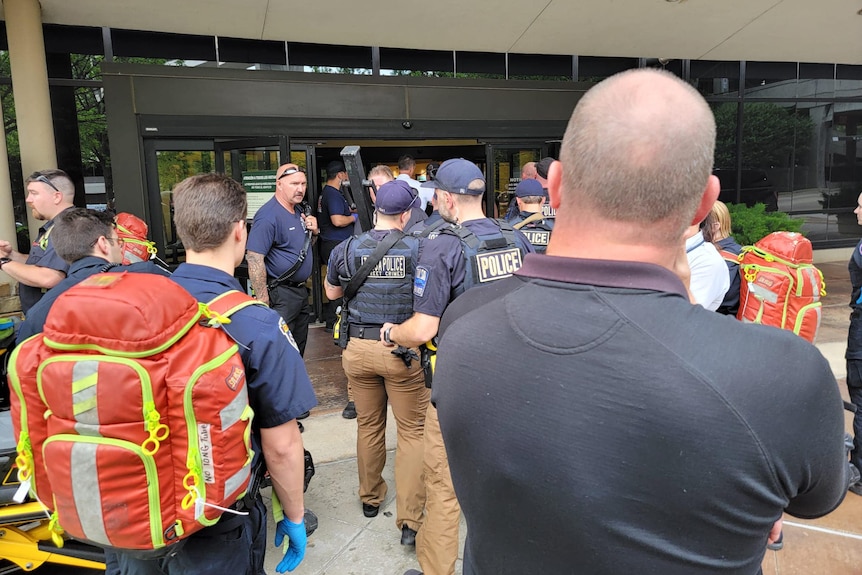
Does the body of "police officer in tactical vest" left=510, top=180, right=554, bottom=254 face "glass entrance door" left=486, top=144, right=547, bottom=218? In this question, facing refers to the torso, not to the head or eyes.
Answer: yes

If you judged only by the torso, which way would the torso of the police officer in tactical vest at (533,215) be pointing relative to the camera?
away from the camera

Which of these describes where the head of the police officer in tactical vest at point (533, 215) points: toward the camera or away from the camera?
away from the camera

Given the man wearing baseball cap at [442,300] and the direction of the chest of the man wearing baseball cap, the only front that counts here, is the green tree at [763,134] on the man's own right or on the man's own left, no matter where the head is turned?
on the man's own right

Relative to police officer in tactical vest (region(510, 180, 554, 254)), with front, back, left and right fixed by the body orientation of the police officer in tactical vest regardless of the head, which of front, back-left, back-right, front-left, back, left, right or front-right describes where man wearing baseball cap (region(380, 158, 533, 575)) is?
back

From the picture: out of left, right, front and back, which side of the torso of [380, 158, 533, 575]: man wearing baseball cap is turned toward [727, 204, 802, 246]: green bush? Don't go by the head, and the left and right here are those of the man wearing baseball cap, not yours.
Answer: right

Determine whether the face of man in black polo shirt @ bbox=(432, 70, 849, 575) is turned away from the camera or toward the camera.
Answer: away from the camera

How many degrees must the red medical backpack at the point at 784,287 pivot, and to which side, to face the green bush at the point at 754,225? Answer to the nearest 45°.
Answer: approximately 135° to its right

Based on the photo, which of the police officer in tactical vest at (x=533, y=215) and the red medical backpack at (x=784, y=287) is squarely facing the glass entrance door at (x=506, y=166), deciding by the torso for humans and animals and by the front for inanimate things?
the police officer in tactical vest

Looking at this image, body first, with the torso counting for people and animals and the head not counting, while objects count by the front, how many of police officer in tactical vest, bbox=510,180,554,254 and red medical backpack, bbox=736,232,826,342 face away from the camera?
1

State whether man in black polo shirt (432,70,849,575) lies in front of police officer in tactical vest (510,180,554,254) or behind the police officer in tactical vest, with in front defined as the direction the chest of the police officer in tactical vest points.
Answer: behind

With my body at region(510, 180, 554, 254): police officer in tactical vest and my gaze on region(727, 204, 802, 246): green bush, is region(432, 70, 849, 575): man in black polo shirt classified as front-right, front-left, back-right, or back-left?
back-right
